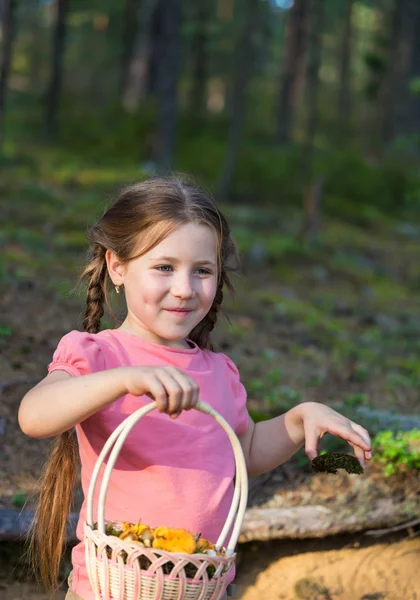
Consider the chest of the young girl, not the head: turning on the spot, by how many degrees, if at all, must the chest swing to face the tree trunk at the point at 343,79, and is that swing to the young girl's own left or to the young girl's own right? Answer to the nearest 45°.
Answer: approximately 135° to the young girl's own left

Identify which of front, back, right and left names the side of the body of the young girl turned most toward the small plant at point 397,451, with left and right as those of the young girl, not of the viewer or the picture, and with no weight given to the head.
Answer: left

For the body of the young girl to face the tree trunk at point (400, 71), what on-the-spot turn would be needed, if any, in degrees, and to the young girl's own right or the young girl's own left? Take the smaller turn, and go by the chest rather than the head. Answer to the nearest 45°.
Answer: approximately 135° to the young girl's own left

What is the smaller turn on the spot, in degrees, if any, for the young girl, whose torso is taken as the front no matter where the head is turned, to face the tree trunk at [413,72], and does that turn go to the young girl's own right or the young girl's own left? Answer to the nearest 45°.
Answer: approximately 135° to the young girl's own left

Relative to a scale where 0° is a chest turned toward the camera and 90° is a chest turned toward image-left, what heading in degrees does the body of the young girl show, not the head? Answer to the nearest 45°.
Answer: approximately 315°

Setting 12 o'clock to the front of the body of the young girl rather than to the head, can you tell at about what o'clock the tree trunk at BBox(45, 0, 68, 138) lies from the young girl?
The tree trunk is roughly at 7 o'clock from the young girl.

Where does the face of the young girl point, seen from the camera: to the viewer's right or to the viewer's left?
to the viewer's right

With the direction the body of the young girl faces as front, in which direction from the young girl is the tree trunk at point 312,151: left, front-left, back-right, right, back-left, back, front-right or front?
back-left

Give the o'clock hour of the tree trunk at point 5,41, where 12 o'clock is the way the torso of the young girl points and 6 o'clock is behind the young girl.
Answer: The tree trunk is roughly at 7 o'clock from the young girl.
